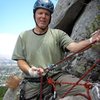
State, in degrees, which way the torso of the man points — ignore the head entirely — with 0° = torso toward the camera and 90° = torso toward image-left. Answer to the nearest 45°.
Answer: approximately 0°
